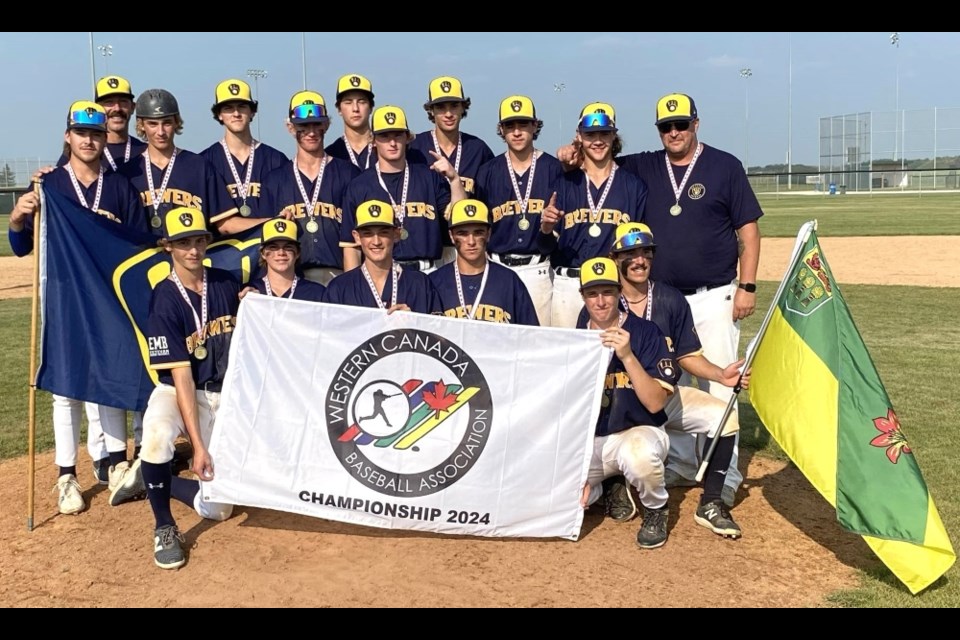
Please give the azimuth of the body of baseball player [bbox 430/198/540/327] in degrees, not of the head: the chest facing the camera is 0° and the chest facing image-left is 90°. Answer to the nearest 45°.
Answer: approximately 0°

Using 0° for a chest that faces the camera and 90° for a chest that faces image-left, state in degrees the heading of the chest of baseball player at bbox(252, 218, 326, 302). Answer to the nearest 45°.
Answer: approximately 0°

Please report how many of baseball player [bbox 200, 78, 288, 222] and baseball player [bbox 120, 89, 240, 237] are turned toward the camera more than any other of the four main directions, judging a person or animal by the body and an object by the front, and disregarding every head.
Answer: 2

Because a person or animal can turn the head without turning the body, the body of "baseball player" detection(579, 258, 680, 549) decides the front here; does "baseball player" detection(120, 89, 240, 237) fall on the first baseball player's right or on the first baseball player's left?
on the first baseball player's right

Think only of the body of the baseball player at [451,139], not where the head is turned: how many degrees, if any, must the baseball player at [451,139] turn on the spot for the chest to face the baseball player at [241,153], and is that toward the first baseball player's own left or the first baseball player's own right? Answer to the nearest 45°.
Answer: approximately 90° to the first baseball player's own right
